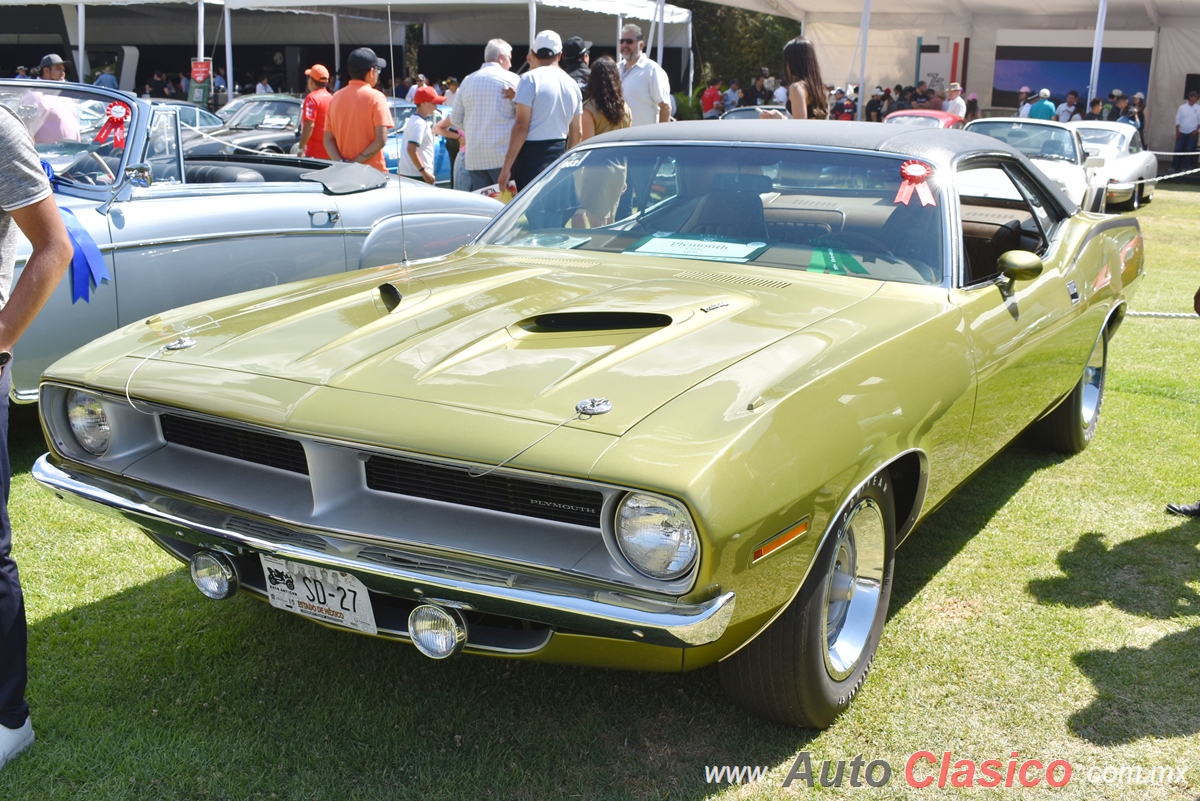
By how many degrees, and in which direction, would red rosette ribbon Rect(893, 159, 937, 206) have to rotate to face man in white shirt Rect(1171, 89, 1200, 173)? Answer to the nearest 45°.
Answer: approximately 180°

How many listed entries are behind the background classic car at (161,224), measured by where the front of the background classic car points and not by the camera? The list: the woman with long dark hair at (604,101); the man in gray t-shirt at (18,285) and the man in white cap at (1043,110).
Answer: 2

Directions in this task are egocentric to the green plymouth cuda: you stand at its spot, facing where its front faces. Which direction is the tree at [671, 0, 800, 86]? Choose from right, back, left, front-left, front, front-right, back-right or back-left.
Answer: back-right

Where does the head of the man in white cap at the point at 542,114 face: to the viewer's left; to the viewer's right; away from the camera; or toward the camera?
away from the camera

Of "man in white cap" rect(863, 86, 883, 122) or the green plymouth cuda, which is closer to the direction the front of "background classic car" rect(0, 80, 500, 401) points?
the green plymouth cuda

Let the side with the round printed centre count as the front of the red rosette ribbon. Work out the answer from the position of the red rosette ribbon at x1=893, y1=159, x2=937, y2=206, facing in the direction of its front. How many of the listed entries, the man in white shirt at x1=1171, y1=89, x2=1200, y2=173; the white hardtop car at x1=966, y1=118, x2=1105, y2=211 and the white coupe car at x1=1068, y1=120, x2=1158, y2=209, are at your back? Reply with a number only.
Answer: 3

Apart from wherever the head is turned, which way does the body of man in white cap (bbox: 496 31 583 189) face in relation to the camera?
away from the camera

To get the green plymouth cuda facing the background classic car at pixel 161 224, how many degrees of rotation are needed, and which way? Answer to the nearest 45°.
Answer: approximately 90° to its right

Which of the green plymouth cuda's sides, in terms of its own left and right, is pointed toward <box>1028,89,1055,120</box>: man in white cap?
back

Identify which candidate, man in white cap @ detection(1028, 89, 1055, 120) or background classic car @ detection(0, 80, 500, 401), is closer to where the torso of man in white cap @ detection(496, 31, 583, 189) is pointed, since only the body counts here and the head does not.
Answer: the man in white cap

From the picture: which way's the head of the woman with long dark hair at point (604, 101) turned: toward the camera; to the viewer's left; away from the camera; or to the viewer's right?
away from the camera
